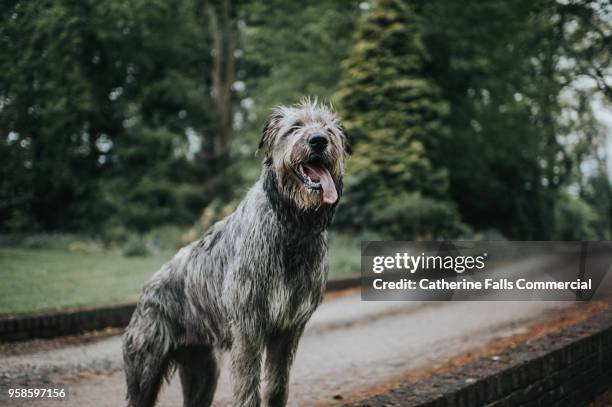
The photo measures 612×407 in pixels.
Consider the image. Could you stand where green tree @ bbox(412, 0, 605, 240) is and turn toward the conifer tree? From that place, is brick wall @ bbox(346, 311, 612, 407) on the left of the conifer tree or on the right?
left

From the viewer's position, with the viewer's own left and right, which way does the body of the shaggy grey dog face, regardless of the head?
facing the viewer and to the right of the viewer

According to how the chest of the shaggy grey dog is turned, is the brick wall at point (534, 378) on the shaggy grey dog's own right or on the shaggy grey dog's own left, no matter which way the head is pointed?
on the shaggy grey dog's own left

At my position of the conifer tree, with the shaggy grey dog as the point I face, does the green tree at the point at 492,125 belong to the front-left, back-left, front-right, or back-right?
back-left

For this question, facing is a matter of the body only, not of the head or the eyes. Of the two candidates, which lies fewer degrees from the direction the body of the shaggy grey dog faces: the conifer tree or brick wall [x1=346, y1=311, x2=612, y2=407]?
the brick wall

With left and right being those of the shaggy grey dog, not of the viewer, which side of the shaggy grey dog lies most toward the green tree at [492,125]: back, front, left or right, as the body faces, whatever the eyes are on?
left

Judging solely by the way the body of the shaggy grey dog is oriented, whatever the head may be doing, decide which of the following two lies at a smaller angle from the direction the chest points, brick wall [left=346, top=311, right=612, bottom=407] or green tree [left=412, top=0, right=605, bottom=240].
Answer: the brick wall

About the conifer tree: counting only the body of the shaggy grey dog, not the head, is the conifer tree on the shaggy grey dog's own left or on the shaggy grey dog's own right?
on the shaggy grey dog's own left
